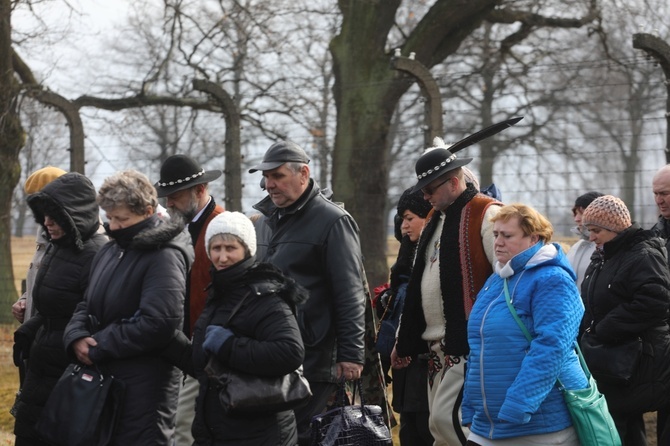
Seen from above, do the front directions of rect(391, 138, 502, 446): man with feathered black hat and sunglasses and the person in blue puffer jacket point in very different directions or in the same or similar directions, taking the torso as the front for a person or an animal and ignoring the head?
same or similar directions

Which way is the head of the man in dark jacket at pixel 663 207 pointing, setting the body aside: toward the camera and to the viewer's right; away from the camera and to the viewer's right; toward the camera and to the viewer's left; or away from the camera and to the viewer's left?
toward the camera and to the viewer's left

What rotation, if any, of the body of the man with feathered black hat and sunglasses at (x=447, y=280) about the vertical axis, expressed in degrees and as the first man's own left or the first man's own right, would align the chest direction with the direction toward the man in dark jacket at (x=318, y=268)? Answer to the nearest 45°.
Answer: approximately 45° to the first man's own right

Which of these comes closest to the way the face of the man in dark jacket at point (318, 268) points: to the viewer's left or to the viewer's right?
to the viewer's left

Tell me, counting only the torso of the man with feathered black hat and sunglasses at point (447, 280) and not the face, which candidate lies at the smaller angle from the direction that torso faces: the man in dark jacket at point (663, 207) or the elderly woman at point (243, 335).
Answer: the elderly woman

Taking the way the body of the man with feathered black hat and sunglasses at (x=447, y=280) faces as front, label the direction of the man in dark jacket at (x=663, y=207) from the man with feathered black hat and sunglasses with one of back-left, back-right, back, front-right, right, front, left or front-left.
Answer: back

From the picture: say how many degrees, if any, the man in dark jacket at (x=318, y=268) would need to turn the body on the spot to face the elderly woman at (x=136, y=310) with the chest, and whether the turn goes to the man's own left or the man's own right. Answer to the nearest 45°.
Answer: approximately 45° to the man's own right

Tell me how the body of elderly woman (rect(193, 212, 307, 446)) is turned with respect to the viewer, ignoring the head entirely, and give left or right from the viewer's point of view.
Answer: facing the viewer and to the left of the viewer

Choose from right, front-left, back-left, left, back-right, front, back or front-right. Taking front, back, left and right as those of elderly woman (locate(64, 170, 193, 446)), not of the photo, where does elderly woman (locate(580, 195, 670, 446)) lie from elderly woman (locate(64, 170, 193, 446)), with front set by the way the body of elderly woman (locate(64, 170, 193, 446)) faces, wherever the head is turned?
back-left

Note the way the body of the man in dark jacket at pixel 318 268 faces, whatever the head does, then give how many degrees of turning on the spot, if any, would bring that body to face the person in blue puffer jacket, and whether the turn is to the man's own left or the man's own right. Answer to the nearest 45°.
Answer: approximately 90° to the man's own left

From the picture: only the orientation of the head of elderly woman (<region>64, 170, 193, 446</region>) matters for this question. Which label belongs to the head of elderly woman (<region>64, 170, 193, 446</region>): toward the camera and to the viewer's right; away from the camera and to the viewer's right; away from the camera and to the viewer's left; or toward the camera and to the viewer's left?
toward the camera and to the viewer's left

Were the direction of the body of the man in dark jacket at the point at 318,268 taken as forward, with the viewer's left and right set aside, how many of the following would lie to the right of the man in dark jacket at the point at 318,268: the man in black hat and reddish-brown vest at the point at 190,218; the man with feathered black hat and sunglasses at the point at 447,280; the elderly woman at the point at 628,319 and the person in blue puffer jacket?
1

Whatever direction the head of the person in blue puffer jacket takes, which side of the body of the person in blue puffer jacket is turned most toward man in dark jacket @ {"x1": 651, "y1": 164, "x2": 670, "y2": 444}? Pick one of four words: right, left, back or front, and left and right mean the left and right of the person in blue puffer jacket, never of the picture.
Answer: back

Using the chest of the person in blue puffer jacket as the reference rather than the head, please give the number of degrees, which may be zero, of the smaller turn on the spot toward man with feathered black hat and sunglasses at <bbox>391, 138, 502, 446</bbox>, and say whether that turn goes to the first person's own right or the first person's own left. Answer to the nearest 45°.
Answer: approximately 90° to the first person's own right

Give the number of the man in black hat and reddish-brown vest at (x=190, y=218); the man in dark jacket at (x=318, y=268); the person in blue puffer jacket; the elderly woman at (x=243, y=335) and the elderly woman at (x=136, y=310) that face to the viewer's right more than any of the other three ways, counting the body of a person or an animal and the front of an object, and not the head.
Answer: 0

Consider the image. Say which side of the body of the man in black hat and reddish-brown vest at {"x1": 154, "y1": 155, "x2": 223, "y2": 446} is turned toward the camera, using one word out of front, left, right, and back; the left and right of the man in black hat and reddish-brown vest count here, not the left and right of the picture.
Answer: left

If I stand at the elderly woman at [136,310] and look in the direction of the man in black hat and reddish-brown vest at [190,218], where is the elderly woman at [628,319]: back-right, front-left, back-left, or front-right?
front-right
